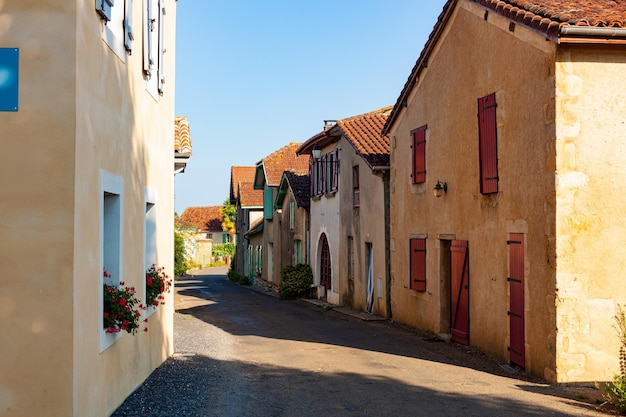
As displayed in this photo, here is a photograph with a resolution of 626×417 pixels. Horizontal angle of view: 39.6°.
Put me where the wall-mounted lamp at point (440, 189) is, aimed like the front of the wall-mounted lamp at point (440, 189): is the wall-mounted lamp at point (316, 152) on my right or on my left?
on my right

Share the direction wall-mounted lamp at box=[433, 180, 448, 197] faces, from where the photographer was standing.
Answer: facing the viewer and to the left of the viewer

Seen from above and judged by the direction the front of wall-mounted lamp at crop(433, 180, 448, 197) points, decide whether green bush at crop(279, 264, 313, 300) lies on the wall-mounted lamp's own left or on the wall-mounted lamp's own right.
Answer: on the wall-mounted lamp's own right
